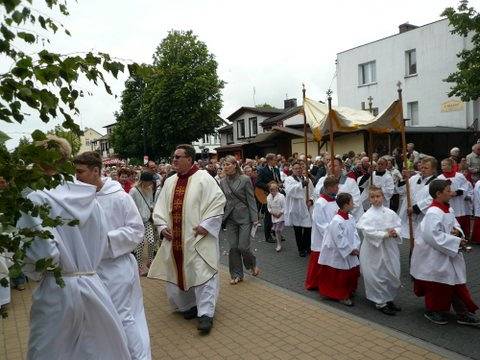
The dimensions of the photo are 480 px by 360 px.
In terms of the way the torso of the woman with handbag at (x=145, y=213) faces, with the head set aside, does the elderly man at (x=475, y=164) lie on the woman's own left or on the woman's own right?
on the woman's own left

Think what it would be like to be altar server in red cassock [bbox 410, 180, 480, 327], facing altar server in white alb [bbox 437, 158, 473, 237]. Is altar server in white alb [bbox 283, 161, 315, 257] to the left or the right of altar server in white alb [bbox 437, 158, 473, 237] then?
left

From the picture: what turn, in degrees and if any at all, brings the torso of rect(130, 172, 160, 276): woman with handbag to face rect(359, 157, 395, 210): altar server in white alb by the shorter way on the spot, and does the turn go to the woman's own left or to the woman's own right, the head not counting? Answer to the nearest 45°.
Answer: approximately 90° to the woman's own left
